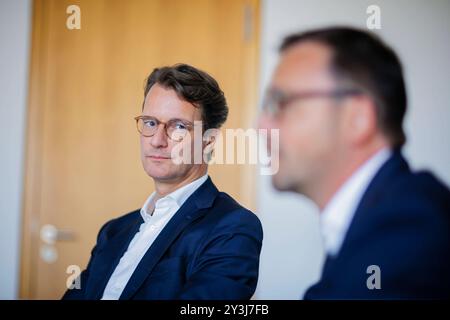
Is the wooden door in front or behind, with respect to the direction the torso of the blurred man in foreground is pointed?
in front

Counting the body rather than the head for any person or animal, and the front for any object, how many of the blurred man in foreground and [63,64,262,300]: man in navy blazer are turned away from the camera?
0

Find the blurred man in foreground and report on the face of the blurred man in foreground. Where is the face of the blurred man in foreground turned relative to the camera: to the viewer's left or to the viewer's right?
to the viewer's left

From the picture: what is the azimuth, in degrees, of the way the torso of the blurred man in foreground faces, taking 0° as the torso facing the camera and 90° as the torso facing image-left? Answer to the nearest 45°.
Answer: approximately 90°
